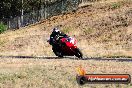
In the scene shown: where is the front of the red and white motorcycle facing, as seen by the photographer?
facing the viewer and to the right of the viewer
